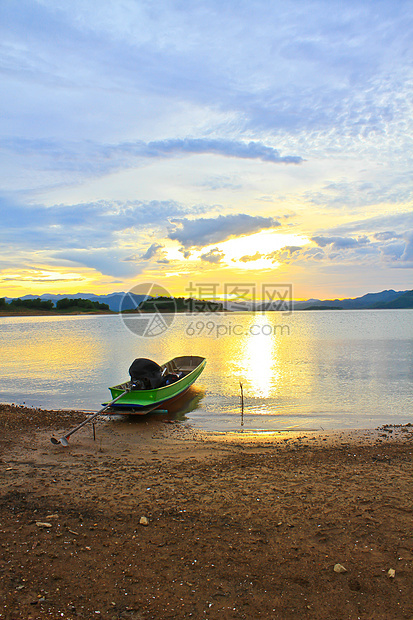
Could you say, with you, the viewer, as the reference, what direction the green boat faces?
facing away from the viewer and to the right of the viewer
